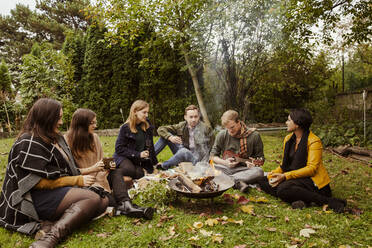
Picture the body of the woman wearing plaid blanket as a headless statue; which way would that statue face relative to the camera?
to the viewer's right

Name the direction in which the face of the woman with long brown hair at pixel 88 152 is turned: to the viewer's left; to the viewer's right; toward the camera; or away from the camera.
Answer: to the viewer's right

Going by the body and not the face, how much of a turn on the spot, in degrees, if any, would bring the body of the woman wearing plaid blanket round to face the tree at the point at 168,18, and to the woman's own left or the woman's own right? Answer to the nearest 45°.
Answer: approximately 45° to the woman's own left

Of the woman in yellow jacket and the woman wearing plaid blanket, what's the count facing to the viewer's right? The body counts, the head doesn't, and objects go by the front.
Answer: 1

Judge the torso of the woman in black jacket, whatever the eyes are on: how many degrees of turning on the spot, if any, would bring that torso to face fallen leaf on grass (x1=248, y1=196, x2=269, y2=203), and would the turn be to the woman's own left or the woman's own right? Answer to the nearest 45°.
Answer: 0° — they already face it

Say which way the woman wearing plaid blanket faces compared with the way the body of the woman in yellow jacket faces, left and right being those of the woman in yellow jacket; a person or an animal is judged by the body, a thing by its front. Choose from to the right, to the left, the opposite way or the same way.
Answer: the opposite way

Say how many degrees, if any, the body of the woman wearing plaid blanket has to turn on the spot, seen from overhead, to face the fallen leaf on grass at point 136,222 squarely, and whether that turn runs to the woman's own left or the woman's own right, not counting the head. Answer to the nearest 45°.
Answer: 0° — they already face it
